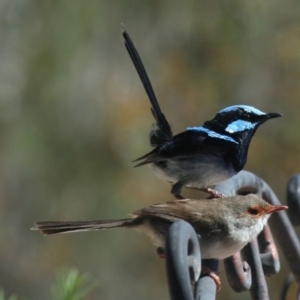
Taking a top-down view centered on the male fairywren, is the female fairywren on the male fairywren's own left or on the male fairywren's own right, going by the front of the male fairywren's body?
on the male fairywren's own right

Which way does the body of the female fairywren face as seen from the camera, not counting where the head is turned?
to the viewer's right

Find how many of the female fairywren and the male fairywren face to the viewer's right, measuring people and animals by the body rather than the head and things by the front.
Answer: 2

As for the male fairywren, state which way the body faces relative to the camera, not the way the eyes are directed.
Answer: to the viewer's right

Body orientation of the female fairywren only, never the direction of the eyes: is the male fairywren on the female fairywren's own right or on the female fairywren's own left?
on the female fairywren's own left
